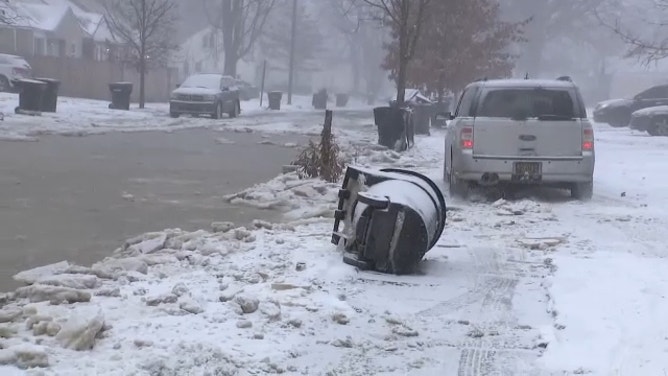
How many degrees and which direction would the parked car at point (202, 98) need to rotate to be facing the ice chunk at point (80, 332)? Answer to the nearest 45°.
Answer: approximately 45° to its left

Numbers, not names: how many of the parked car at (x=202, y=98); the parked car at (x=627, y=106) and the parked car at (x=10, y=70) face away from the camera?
0

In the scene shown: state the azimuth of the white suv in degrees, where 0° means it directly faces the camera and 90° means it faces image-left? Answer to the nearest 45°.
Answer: approximately 180°

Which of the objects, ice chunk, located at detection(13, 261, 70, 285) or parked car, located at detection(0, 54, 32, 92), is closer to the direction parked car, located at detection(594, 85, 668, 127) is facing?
the parked car

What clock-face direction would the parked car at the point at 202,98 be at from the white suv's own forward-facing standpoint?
The parked car is roughly at 11 o'clock from the white suv.

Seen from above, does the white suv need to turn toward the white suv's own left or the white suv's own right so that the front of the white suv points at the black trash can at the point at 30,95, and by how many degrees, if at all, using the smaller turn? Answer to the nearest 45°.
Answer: approximately 45° to the white suv's own left

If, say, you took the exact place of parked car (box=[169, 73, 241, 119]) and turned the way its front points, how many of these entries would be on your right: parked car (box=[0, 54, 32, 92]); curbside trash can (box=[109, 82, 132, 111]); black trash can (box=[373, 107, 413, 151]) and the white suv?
2

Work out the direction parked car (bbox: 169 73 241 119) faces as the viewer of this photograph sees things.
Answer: facing the viewer and to the left of the viewer

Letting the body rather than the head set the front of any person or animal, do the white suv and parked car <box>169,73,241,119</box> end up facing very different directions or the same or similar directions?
very different directions

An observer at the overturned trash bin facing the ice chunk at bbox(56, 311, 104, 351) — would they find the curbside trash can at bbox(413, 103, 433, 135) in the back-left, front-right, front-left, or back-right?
back-right

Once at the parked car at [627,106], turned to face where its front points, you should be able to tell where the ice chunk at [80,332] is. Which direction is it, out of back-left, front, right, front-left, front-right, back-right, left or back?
left

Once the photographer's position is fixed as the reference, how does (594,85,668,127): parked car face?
facing to the left of the viewer

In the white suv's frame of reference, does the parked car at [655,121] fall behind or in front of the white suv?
in front

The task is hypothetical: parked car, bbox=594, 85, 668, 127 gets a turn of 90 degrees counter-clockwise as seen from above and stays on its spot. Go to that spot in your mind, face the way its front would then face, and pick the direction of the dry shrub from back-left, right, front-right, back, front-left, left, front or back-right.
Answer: front
